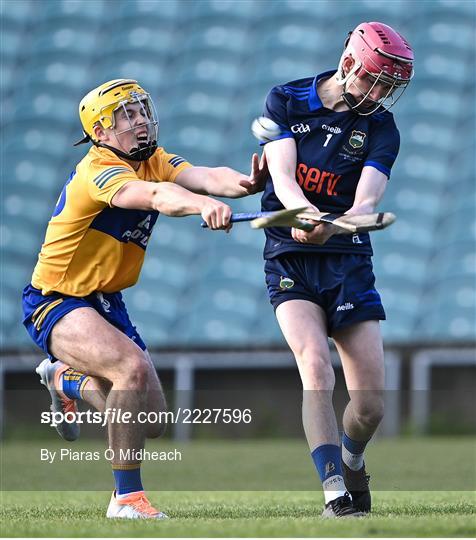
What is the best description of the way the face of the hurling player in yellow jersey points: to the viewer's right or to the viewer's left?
to the viewer's right

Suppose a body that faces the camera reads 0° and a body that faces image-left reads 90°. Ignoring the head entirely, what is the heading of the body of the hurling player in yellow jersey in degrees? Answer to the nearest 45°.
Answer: approximately 315°

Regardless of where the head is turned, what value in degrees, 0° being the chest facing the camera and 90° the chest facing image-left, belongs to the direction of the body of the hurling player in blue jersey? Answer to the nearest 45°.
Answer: approximately 0°
